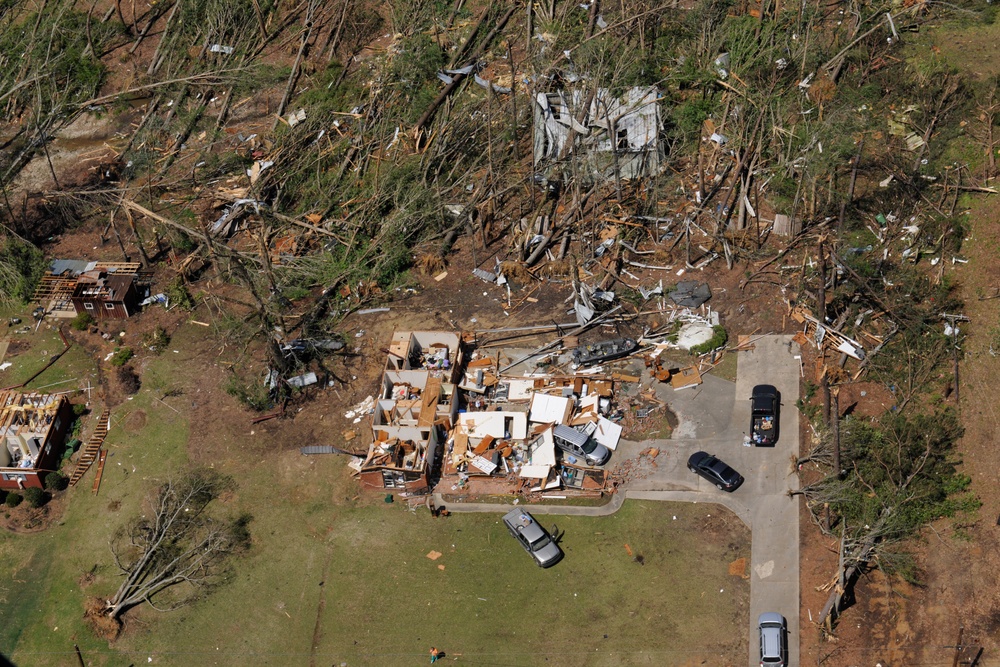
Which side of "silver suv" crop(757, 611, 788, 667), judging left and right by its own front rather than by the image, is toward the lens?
back

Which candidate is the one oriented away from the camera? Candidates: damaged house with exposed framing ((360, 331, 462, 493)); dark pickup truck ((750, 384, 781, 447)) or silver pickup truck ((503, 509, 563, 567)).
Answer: the dark pickup truck

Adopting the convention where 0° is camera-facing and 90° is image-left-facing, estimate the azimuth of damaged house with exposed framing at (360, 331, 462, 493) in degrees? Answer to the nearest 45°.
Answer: approximately 0°

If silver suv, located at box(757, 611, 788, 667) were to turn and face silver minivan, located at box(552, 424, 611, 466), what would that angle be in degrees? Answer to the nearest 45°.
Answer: approximately 45° to its left

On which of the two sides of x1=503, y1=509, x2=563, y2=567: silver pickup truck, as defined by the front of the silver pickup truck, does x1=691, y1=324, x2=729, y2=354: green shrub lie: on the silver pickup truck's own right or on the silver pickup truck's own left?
on the silver pickup truck's own left

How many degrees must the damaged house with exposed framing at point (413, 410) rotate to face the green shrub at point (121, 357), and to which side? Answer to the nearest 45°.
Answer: approximately 135° to its right

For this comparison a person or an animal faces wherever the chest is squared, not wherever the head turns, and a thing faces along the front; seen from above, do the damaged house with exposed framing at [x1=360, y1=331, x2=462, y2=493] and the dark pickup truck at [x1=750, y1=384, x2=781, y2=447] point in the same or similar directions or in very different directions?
very different directions

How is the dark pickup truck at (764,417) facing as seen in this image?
away from the camera
